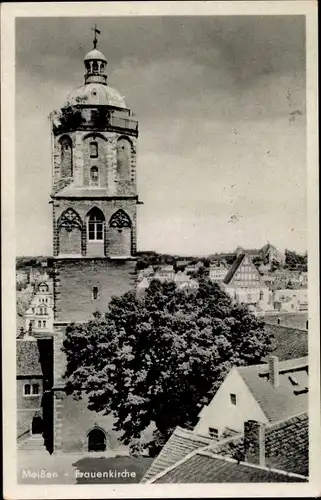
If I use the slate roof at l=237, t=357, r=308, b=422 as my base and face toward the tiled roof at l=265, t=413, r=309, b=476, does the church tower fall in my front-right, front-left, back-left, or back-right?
back-right
